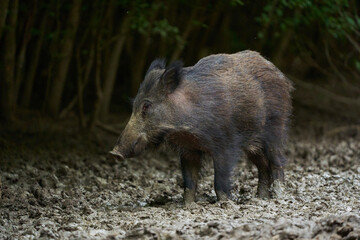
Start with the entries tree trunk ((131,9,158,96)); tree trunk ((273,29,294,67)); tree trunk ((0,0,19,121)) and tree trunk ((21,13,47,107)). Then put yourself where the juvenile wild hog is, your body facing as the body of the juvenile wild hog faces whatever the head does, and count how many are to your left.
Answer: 0

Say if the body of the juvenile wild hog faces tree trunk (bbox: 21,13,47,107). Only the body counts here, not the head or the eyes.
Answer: no

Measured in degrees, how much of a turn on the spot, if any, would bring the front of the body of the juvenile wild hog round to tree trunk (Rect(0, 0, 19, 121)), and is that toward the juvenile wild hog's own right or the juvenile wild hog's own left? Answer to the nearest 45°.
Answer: approximately 90° to the juvenile wild hog's own right

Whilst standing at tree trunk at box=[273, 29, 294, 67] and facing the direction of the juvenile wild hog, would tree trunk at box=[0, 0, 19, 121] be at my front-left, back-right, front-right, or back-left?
front-right

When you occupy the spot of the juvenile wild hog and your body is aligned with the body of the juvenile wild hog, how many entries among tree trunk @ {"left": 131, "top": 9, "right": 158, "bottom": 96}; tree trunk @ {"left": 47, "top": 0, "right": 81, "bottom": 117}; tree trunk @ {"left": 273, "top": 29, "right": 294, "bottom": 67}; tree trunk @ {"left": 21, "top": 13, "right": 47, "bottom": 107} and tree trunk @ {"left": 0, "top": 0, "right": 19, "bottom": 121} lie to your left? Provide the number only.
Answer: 0

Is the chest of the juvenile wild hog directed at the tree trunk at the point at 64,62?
no

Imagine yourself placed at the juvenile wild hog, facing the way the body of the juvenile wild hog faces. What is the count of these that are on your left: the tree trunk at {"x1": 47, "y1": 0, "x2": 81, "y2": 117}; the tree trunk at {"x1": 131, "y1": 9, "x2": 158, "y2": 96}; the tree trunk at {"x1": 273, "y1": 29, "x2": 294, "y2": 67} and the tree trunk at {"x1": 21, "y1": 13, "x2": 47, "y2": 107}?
0

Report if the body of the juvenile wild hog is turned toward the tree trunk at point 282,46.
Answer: no

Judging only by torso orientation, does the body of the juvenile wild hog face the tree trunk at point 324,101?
no

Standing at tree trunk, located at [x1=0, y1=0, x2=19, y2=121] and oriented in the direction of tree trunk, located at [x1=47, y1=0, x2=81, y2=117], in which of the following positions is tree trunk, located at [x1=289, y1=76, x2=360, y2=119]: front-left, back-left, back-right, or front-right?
front-right

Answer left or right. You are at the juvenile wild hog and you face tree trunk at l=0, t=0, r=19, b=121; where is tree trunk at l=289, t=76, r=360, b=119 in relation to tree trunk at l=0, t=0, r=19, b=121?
right

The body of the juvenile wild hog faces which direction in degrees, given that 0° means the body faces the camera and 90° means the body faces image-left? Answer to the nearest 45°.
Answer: approximately 45°
